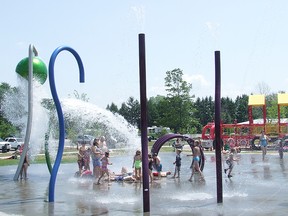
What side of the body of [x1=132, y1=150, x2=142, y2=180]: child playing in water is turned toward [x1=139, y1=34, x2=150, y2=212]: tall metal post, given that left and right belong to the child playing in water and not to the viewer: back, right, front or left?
back

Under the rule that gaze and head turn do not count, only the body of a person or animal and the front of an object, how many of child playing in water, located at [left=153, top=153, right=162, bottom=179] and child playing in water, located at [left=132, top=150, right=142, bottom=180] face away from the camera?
1

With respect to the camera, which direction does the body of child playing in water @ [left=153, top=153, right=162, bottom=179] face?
to the viewer's left

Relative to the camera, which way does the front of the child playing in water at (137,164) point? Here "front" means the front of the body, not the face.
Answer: away from the camera

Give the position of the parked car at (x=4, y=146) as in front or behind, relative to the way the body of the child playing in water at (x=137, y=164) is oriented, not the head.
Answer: in front

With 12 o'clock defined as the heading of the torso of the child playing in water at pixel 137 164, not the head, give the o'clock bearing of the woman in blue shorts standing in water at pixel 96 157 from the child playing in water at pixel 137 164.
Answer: the woman in blue shorts standing in water at pixel 96 157 is roughly at 9 o'clock from the child playing in water at pixel 137 164.

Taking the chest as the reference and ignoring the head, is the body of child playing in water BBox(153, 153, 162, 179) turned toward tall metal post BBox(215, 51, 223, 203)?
no

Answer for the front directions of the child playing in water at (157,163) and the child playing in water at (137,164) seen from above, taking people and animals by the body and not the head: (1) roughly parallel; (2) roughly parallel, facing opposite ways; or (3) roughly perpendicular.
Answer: roughly perpendicular

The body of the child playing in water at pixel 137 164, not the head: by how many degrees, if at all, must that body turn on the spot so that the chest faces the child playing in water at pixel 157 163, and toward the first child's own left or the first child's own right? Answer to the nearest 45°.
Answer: approximately 45° to the first child's own right

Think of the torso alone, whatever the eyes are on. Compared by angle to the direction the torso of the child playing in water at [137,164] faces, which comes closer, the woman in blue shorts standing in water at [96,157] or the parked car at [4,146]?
the parked car

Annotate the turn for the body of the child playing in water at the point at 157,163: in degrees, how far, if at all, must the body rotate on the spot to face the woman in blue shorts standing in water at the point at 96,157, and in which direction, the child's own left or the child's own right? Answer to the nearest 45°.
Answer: approximately 45° to the child's own left
